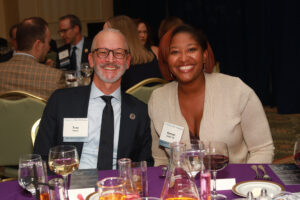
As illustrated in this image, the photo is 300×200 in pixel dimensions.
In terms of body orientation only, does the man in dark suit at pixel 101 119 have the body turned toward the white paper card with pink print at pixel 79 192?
yes

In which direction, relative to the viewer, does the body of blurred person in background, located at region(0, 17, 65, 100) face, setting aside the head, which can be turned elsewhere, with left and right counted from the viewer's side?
facing away from the viewer and to the right of the viewer

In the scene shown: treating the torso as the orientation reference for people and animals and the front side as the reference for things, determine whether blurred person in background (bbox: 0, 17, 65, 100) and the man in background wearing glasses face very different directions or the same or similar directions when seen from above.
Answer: very different directions

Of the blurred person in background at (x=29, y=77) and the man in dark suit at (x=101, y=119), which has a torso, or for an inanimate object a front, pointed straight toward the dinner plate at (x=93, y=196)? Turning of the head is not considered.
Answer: the man in dark suit

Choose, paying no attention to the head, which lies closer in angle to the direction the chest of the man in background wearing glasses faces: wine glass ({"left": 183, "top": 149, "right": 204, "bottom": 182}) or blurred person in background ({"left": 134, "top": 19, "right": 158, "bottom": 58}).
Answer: the wine glass

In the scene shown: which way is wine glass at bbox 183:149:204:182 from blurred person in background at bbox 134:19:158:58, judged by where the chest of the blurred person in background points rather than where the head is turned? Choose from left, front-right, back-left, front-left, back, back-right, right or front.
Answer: front-left

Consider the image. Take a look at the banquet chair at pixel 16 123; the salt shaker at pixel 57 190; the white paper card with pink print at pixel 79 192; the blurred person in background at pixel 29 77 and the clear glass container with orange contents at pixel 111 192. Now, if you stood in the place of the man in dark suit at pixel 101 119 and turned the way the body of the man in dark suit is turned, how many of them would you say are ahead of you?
3

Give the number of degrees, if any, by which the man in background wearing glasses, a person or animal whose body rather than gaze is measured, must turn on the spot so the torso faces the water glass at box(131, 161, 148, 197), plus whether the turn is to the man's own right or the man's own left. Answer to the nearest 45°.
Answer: approximately 45° to the man's own left

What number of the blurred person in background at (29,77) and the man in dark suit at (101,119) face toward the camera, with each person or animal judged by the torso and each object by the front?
1

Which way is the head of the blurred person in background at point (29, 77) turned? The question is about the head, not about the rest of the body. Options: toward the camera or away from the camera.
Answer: away from the camera

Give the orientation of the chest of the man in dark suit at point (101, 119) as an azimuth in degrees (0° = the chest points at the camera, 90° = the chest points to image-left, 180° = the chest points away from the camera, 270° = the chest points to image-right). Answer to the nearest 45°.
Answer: approximately 0°

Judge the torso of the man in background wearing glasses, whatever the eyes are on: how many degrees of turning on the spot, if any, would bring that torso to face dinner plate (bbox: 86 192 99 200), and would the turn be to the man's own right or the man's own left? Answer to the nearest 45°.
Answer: approximately 45° to the man's own left

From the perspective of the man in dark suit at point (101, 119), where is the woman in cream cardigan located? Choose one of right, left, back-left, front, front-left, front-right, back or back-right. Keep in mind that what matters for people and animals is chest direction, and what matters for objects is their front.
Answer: left
